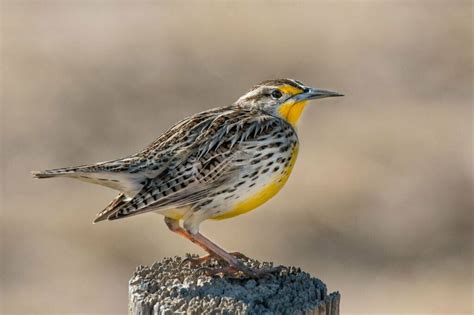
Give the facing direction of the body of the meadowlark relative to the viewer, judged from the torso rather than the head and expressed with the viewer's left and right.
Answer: facing to the right of the viewer
